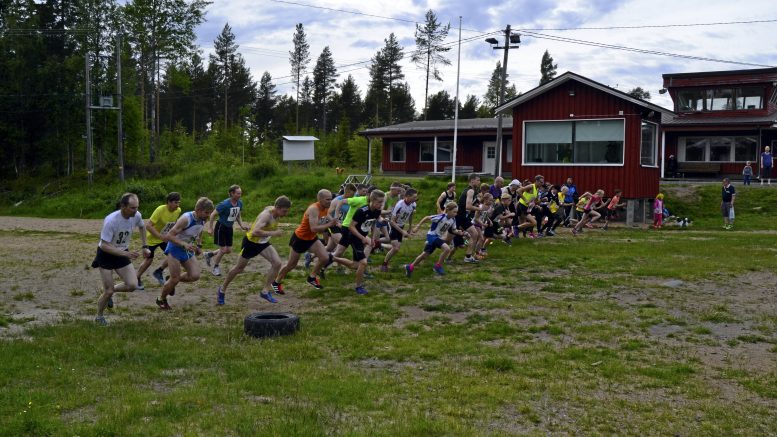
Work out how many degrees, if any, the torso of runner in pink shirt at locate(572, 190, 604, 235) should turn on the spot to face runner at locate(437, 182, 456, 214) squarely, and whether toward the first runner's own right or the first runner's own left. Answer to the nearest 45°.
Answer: approximately 90° to the first runner's own right

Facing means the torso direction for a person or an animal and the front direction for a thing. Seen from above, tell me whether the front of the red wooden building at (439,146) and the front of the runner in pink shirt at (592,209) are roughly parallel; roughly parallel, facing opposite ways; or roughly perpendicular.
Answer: roughly perpendicular

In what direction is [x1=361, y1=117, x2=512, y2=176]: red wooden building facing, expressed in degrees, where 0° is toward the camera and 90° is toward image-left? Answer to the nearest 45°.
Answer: approximately 0°

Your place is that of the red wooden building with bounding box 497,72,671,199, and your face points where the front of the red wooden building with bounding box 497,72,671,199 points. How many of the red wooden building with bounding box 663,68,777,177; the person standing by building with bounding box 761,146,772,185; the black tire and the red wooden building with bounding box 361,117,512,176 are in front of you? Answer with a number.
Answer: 1

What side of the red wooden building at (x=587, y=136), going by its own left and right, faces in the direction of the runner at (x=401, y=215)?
front

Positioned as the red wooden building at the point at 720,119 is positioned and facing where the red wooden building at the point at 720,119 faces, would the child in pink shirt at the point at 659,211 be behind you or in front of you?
in front
